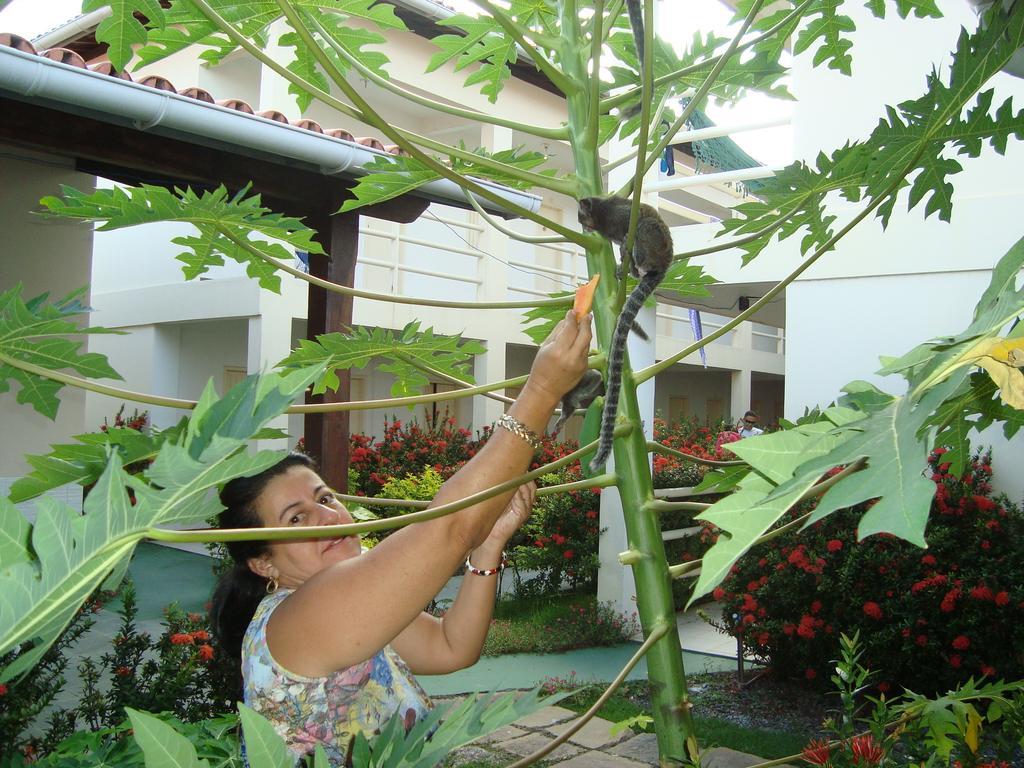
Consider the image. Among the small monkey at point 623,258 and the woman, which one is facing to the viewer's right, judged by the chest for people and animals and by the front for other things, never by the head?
the woman

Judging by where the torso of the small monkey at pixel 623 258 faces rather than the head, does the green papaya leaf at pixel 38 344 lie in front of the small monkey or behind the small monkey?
in front

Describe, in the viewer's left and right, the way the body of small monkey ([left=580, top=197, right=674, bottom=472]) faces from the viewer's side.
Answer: facing to the left of the viewer

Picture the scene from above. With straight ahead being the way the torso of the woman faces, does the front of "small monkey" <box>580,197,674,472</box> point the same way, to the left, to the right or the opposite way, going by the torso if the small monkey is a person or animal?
the opposite way

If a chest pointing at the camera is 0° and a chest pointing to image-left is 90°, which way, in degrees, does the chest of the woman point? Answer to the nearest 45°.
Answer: approximately 270°

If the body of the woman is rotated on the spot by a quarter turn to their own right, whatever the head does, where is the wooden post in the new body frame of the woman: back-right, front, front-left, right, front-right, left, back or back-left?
back

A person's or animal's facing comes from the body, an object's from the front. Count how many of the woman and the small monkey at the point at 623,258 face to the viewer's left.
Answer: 1

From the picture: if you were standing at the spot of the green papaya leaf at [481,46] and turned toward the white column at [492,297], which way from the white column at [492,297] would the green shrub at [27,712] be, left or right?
left

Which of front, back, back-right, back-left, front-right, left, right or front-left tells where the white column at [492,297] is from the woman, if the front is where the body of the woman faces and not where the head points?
left
